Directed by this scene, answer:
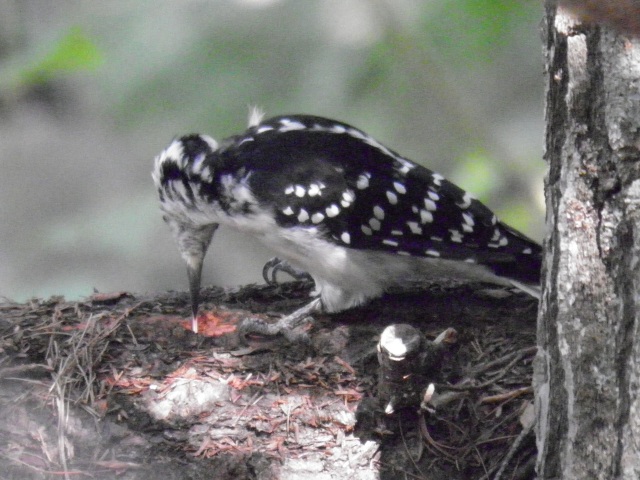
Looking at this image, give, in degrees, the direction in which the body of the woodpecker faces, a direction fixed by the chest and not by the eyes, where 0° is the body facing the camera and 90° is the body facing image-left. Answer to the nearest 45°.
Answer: approximately 90°

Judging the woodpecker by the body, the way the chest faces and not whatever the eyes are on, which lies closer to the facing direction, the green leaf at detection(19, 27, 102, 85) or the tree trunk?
the green leaf

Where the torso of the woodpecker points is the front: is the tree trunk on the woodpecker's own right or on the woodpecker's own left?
on the woodpecker's own left
